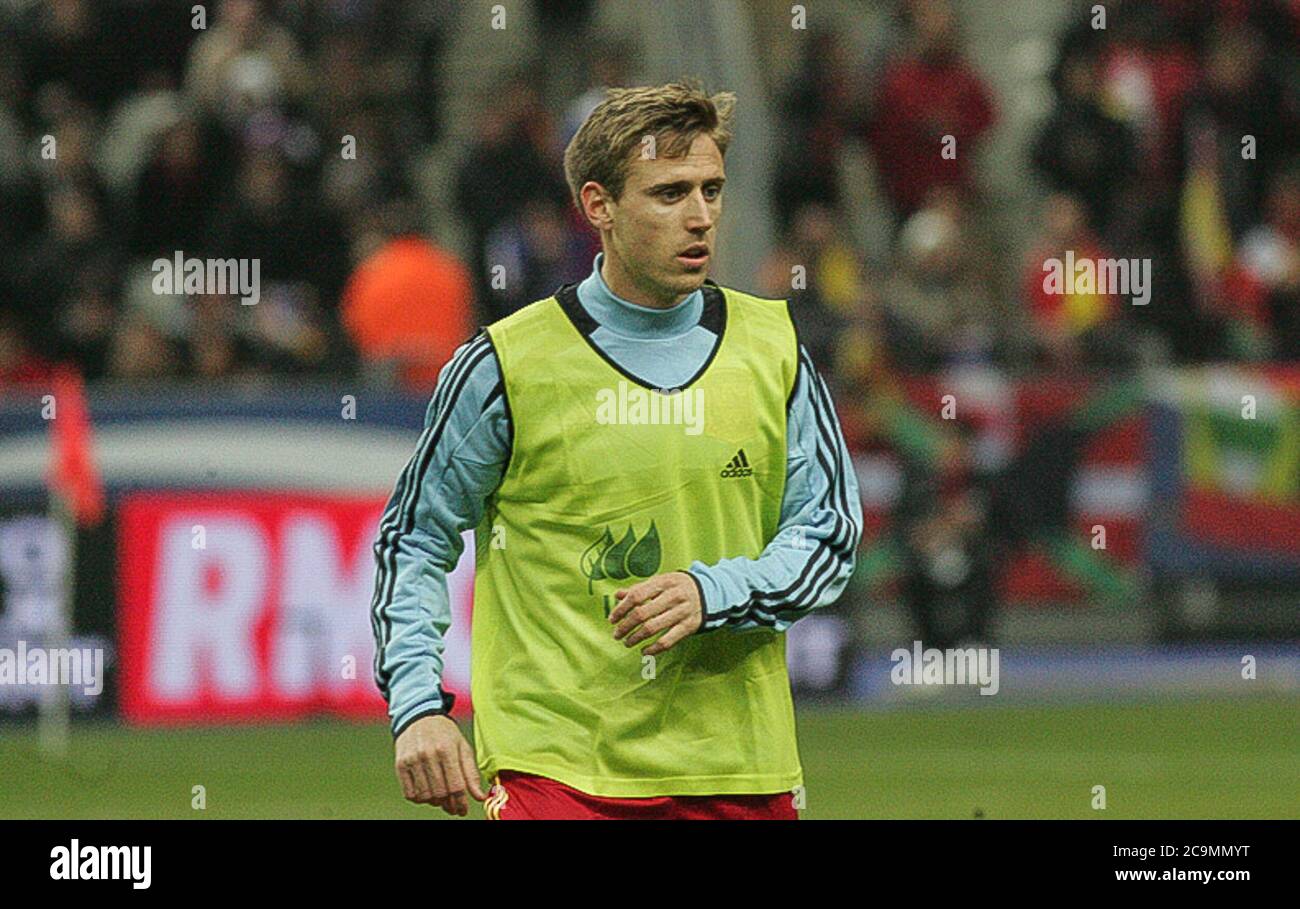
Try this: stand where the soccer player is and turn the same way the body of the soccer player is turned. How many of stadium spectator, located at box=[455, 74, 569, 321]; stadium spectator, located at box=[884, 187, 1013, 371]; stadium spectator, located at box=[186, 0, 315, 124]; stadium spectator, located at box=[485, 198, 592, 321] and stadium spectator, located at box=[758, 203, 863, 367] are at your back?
5

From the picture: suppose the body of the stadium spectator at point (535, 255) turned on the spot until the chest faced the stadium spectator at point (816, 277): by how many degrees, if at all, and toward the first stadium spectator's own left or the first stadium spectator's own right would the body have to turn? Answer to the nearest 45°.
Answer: approximately 90° to the first stadium spectator's own left

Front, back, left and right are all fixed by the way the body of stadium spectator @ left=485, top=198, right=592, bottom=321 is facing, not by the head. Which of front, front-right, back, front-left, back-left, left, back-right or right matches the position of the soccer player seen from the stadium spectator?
front

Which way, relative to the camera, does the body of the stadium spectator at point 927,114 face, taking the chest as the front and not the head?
toward the camera

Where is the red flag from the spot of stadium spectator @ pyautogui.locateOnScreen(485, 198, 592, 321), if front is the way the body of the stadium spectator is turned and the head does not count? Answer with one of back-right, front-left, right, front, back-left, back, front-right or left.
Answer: front-right

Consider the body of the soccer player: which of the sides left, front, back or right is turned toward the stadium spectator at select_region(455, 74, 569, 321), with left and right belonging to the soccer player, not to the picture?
back

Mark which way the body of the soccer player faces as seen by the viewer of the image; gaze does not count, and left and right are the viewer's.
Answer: facing the viewer

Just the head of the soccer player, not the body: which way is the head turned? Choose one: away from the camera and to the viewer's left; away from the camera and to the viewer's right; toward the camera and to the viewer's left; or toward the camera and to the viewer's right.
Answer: toward the camera and to the viewer's right

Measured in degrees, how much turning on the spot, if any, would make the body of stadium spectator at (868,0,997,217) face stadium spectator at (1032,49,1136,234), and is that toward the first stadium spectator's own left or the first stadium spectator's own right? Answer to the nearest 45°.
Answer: approximately 90° to the first stadium spectator's own left
